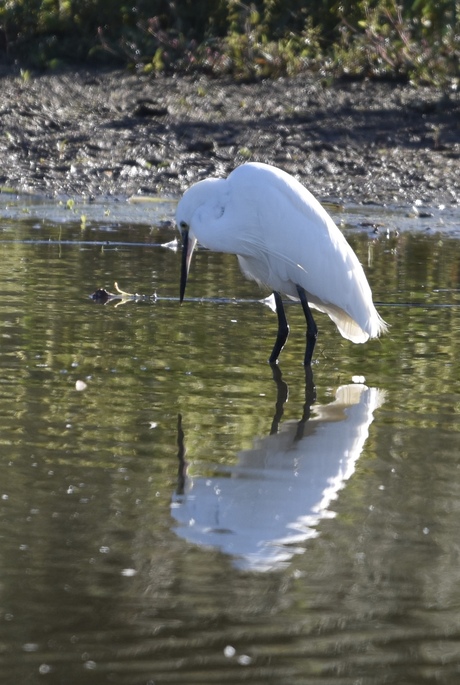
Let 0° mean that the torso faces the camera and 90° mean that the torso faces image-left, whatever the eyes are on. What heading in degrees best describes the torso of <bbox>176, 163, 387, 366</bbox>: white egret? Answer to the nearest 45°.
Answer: approximately 90°
